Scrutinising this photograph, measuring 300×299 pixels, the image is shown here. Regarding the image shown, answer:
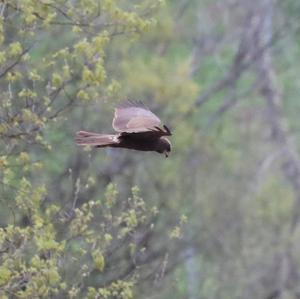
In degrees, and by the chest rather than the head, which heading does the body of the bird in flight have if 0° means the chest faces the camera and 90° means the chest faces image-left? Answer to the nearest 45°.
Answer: approximately 270°
